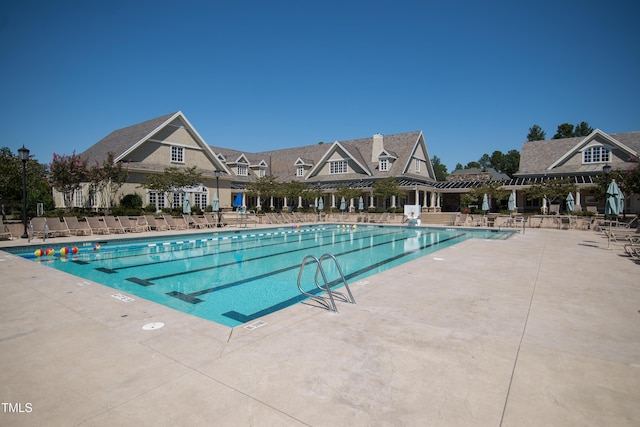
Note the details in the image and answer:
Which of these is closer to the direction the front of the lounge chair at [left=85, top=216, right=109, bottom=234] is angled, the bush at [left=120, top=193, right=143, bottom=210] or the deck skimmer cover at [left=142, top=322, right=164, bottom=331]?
the deck skimmer cover

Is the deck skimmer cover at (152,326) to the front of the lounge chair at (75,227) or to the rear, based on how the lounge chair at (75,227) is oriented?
to the front

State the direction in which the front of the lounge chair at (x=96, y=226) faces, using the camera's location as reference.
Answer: facing the viewer and to the right of the viewer

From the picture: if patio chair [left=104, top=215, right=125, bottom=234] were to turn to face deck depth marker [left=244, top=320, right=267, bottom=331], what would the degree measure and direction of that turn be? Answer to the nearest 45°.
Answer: approximately 45° to its right

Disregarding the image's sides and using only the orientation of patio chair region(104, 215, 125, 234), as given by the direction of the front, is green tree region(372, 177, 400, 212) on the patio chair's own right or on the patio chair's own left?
on the patio chair's own left

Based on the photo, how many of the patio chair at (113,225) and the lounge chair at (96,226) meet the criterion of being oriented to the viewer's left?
0

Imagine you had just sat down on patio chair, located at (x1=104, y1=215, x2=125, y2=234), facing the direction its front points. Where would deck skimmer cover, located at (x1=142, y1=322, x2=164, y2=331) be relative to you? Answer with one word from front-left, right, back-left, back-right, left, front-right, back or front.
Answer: front-right

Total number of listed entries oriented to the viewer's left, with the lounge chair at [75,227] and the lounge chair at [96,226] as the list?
0

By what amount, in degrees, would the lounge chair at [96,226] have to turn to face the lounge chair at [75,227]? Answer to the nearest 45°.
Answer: approximately 90° to its right

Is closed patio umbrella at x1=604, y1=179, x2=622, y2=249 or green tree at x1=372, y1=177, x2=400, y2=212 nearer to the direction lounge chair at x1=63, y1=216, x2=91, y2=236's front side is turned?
the closed patio umbrella

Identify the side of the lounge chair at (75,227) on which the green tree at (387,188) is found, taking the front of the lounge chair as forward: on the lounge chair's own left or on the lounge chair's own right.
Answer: on the lounge chair's own left
